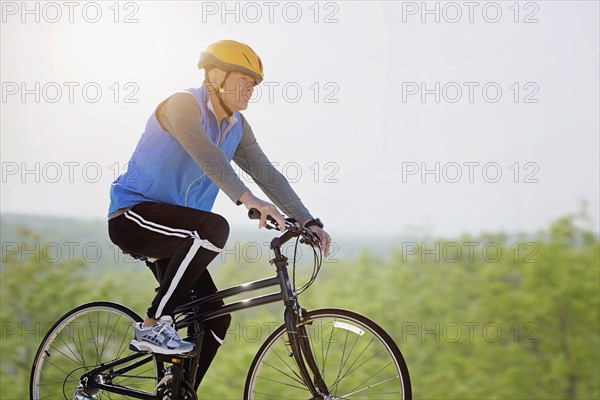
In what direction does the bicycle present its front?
to the viewer's right
